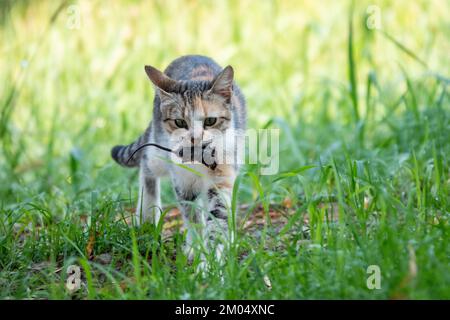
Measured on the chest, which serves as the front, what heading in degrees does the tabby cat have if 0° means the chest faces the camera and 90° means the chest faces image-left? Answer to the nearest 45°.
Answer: approximately 0°
